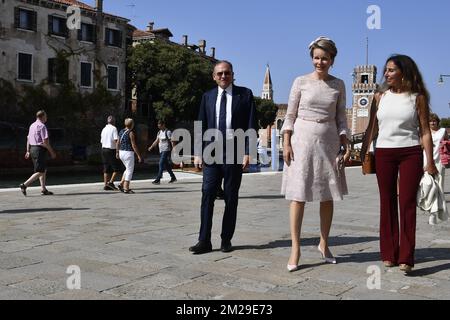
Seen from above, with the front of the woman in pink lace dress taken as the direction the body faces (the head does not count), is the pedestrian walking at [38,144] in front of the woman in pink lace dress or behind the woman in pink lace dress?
behind

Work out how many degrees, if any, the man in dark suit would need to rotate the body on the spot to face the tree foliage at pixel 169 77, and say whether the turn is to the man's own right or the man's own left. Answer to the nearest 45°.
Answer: approximately 180°

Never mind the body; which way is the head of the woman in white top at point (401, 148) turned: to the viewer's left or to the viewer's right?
to the viewer's left

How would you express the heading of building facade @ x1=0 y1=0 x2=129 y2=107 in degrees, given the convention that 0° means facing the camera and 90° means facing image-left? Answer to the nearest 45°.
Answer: approximately 315°

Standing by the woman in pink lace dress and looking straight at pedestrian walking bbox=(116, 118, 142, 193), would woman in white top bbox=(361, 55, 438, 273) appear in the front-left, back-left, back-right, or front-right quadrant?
back-right

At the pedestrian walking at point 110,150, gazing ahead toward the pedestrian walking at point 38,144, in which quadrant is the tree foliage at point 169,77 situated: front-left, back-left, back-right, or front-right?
back-right

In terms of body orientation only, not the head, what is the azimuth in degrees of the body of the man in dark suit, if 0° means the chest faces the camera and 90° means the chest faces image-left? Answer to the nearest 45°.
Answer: approximately 0°

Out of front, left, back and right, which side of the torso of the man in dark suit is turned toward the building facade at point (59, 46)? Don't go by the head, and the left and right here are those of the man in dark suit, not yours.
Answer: back

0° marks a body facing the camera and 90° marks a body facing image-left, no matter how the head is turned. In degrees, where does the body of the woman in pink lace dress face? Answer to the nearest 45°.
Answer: approximately 0°

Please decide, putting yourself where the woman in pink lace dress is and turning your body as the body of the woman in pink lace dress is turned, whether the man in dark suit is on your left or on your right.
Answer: on your right

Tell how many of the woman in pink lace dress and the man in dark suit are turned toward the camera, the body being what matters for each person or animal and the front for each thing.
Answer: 2

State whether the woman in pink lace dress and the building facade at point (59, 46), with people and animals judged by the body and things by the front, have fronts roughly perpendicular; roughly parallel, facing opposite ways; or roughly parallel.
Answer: roughly perpendicular
